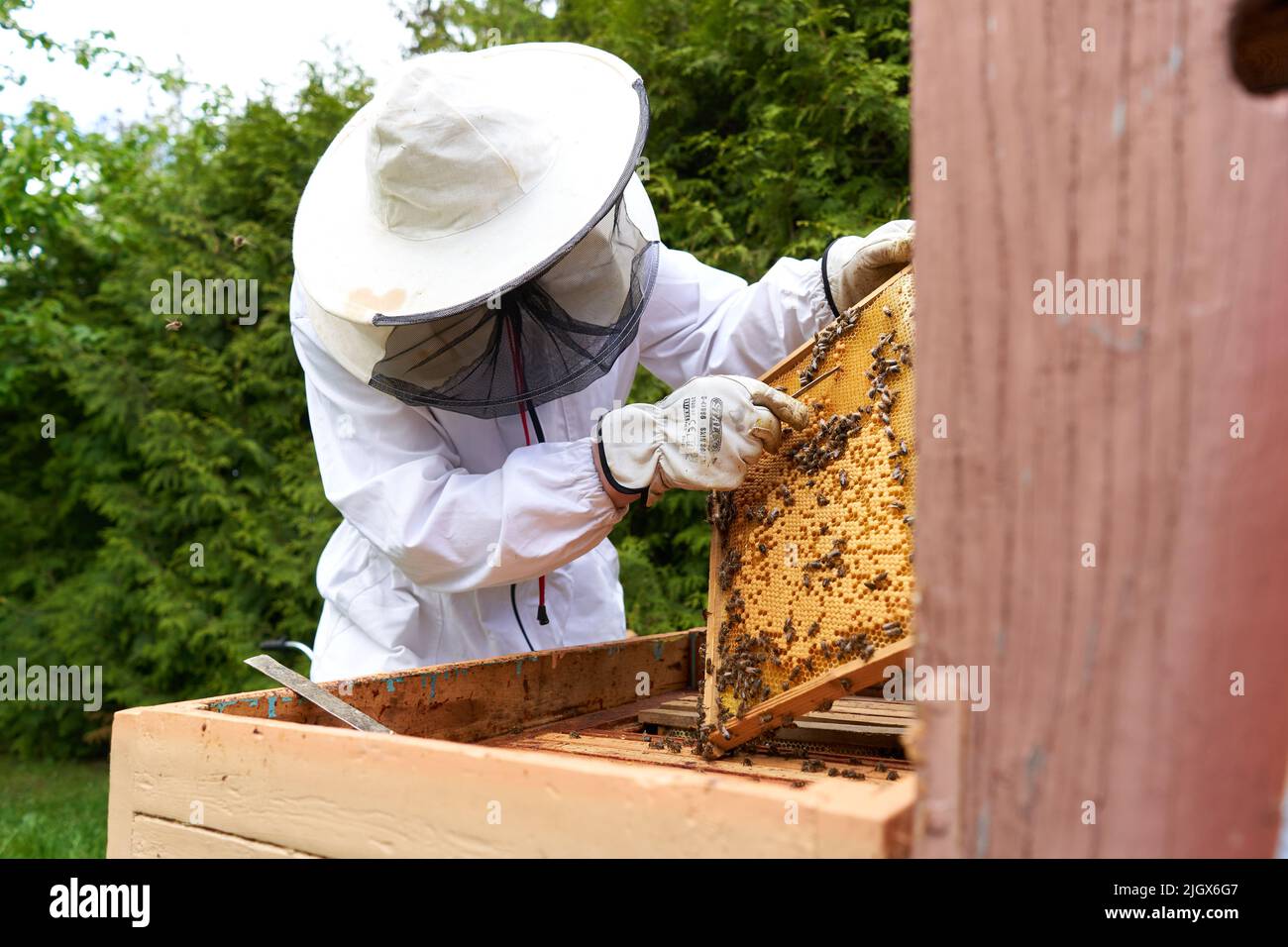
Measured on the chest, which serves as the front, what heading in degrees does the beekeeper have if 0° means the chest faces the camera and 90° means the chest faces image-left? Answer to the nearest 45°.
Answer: approximately 315°
